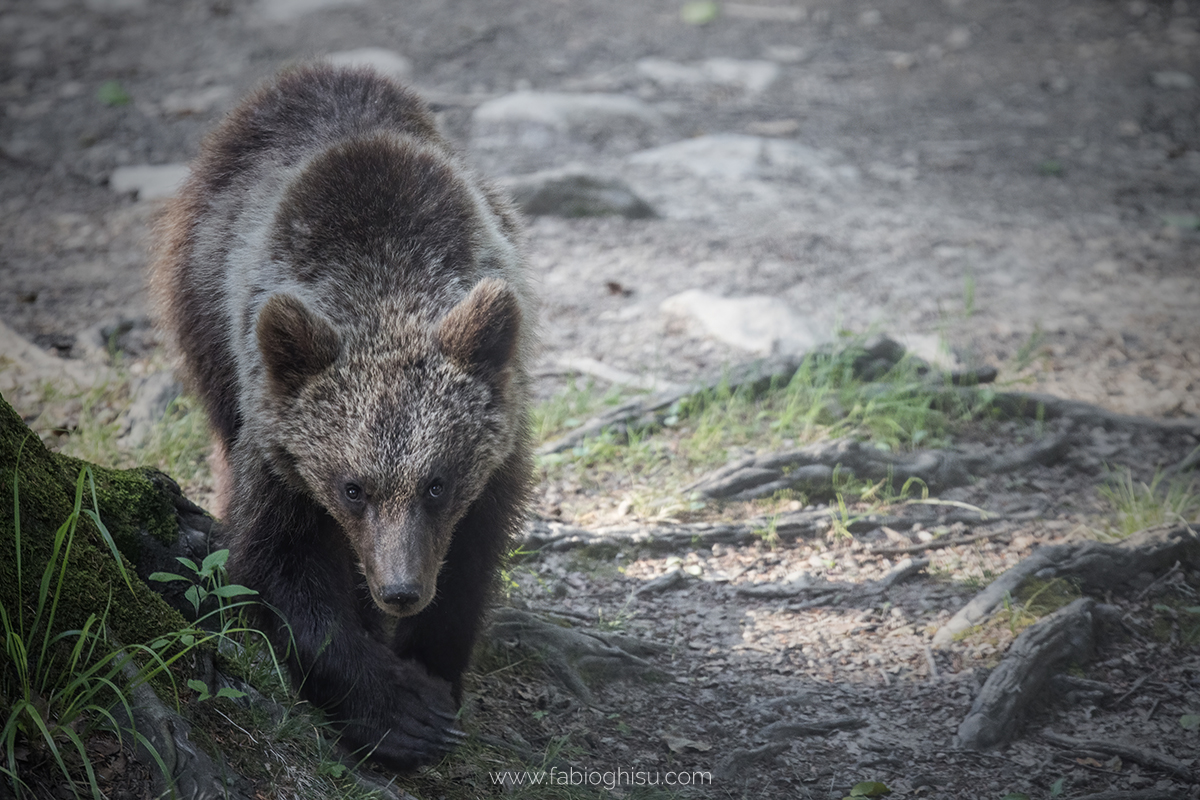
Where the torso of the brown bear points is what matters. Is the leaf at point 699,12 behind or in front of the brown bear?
behind

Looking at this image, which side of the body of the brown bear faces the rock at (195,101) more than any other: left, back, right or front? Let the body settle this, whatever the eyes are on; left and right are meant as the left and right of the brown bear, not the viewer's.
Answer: back

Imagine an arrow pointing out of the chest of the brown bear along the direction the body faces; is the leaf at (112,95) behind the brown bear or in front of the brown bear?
behind

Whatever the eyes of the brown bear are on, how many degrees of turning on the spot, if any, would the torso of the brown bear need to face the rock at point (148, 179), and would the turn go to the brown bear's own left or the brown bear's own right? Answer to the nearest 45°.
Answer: approximately 180°

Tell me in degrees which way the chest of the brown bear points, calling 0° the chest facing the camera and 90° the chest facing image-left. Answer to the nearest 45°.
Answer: approximately 0°

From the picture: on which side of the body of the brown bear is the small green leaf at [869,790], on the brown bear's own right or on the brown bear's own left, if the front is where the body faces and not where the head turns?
on the brown bear's own left

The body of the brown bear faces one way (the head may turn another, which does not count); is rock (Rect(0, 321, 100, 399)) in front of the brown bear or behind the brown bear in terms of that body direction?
behind

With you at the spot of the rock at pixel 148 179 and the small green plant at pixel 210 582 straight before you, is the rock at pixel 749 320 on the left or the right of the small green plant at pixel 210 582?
left
